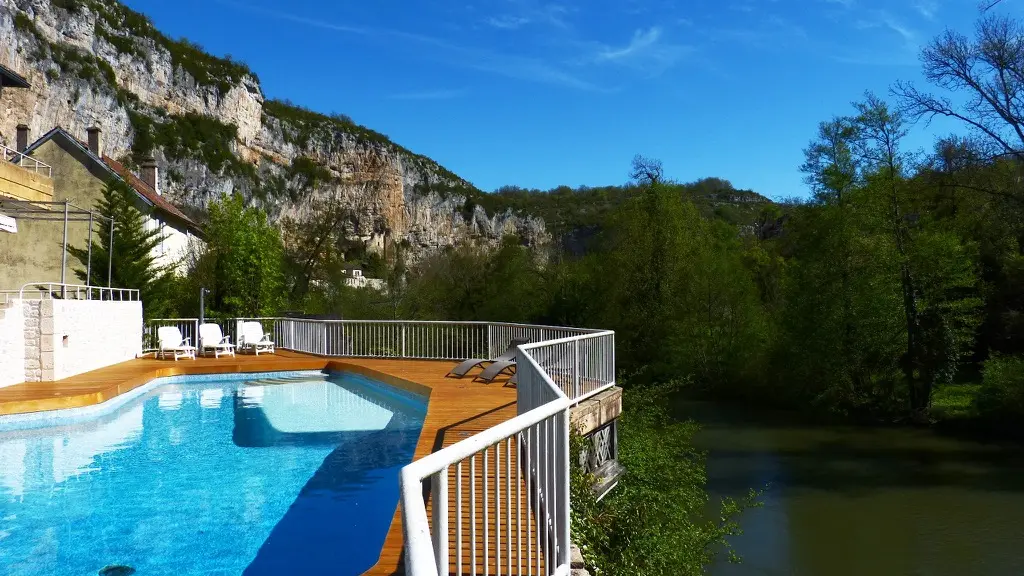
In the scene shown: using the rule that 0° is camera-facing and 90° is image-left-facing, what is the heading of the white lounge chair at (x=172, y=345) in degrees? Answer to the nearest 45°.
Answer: approximately 315°

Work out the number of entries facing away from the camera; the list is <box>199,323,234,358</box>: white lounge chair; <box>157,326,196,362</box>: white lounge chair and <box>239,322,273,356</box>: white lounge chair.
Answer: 0

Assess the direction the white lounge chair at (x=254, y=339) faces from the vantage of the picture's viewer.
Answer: facing the viewer and to the right of the viewer

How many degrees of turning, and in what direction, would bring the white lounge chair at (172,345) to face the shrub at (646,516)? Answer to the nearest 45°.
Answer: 0° — it already faces it
